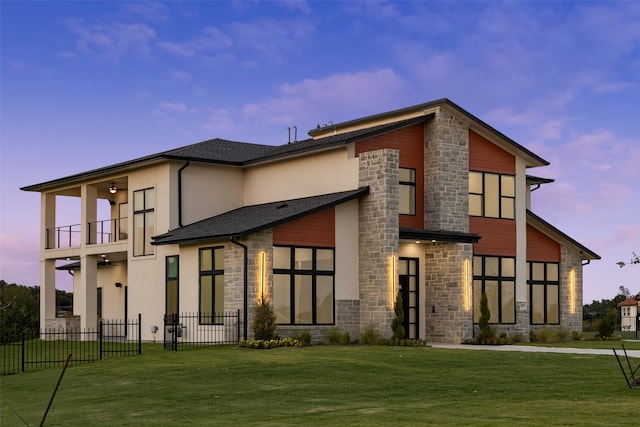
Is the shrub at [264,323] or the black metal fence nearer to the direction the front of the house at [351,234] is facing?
the shrub

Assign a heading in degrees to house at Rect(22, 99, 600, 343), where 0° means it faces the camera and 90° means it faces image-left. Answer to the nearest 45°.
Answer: approximately 315°

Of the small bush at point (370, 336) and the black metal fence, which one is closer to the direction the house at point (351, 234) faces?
the small bush
